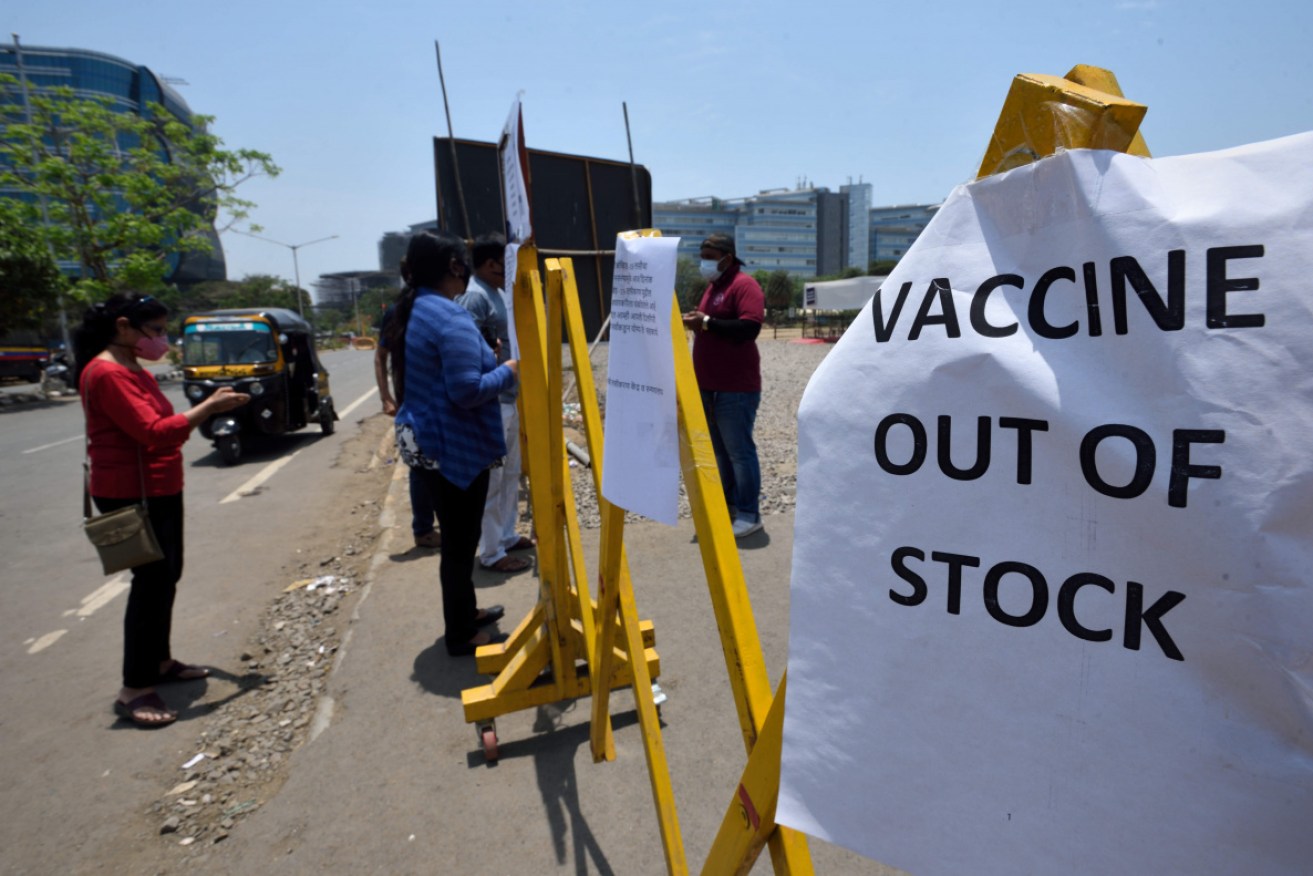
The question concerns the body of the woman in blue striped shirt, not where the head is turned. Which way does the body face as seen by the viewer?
to the viewer's right

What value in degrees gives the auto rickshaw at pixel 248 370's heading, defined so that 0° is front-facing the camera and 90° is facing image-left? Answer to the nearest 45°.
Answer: approximately 45°

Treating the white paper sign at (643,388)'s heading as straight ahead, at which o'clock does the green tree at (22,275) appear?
The green tree is roughly at 3 o'clock from the white paper sign.

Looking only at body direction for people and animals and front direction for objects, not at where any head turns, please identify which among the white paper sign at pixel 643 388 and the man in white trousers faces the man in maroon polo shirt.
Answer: the man in white trousers

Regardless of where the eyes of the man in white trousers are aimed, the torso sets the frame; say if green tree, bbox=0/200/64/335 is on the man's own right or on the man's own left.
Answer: on the man's own left

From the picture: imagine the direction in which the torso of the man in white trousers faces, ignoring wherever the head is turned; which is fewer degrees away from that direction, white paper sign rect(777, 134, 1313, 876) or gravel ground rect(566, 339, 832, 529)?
the gravel ground

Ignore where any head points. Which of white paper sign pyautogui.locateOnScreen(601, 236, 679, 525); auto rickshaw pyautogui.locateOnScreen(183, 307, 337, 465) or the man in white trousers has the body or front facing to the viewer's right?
the man in white trousers

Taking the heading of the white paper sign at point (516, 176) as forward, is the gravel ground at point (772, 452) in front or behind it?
behind

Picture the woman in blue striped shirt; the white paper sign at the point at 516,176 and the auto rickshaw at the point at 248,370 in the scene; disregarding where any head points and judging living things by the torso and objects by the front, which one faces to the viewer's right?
the woman in blue striped shirt

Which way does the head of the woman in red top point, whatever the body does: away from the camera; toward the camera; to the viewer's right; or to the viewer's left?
to the viewer's right

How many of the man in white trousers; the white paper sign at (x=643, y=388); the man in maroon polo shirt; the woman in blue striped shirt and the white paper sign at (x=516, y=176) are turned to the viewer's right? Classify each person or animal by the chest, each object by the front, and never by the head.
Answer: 2

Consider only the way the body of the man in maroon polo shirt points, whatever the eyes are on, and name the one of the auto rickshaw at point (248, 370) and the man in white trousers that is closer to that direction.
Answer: the man in white trousers

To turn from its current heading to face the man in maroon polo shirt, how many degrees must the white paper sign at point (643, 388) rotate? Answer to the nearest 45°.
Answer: approximately 135° to its right

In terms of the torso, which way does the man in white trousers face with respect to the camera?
to the viewer's right

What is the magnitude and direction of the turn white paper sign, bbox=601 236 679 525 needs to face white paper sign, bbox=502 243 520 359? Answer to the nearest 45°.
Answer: approximately 135° to its right

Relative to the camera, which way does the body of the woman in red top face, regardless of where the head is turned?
to the viewer's right
